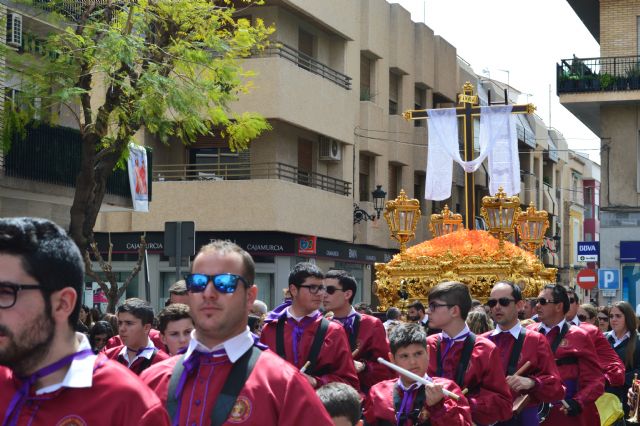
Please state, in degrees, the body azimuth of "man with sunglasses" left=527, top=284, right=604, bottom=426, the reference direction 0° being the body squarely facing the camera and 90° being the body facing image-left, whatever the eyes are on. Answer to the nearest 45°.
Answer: approximately 45°

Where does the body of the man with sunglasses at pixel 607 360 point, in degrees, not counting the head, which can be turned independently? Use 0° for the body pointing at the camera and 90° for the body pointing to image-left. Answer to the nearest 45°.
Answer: approximately 45°

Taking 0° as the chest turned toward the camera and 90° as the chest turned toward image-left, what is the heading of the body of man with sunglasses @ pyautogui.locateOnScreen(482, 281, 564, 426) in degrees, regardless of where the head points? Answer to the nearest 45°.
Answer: approximately 45°

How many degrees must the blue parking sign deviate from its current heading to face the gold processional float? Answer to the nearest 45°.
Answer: approximately 45° to its right

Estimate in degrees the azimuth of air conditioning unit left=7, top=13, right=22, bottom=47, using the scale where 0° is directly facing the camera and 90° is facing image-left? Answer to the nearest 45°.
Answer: approximately 315°

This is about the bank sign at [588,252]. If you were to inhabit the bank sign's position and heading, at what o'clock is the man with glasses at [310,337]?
The man with glasses is roughly at 12 o'clock from the bank sign.

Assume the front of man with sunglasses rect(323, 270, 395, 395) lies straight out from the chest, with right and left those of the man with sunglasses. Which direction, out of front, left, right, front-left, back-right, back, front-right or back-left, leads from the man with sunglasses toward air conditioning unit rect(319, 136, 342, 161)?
back-right

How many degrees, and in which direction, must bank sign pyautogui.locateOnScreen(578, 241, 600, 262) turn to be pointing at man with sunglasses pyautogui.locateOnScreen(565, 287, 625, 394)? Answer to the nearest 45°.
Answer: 0° — it already faces them
